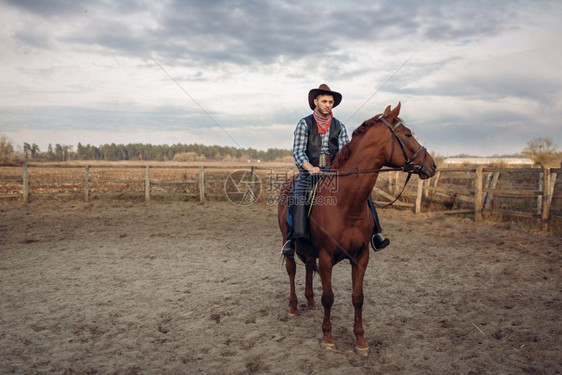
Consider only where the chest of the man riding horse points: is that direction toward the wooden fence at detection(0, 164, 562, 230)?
no

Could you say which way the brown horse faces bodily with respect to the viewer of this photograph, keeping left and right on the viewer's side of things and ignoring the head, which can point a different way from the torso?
facing the viewer and to the right of the viewer

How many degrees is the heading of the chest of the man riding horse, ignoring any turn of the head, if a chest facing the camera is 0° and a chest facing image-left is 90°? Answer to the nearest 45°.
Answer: approximately 315°

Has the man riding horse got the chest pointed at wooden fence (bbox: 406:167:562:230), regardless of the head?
no
